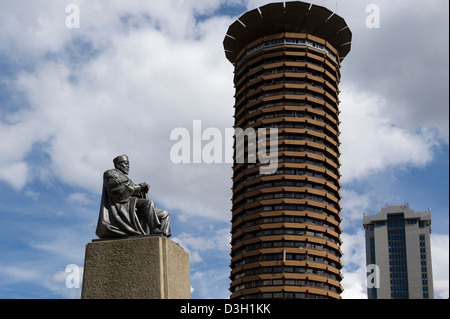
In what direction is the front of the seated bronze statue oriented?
to the viewer's right
